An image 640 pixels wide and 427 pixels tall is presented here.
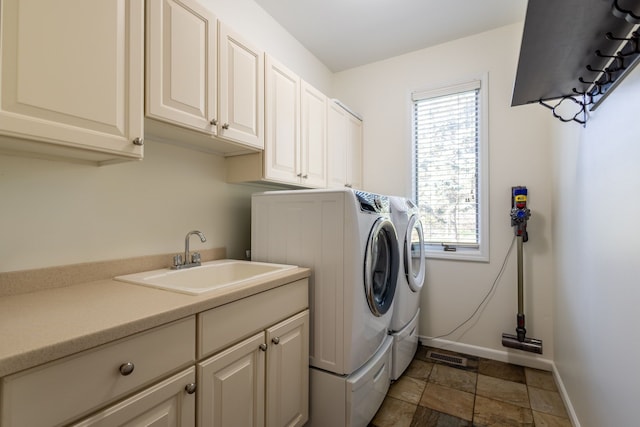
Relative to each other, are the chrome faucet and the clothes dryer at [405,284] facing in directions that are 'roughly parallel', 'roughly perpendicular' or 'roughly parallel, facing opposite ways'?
roughly parallel

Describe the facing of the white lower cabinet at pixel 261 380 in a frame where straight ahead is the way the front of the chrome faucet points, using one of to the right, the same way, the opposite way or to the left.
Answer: the same way

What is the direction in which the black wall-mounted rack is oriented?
to the viewer's left

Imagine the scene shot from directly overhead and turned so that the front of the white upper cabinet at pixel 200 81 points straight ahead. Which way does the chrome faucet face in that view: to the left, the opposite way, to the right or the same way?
the same way

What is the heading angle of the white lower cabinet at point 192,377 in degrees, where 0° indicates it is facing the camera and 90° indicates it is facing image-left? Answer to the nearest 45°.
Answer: approximately 315°

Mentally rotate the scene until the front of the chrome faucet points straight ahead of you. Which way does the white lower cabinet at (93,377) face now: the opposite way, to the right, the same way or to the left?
the same way

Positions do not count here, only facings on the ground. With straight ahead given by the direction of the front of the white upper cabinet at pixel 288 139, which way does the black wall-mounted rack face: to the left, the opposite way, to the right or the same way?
the opposite way
